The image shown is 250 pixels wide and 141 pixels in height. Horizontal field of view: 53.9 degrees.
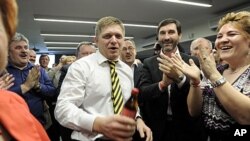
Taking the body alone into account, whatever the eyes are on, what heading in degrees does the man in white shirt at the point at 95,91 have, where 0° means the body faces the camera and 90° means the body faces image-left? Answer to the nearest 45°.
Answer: approximately 315°

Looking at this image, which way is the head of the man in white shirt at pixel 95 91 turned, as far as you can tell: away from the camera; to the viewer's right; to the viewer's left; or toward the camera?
toward the camera
